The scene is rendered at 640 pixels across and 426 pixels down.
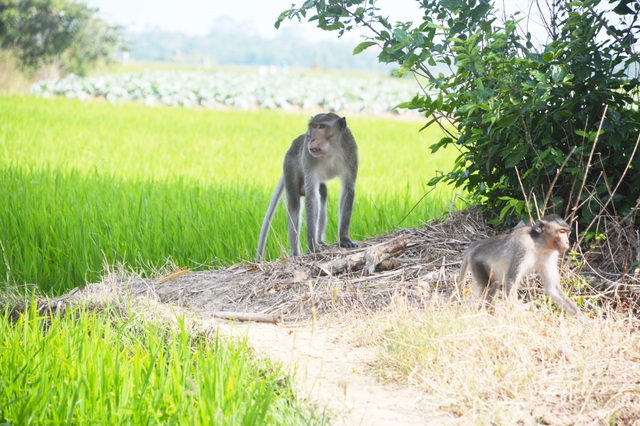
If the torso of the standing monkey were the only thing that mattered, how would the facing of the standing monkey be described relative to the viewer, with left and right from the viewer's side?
facing the viewer and to the right of the viewer

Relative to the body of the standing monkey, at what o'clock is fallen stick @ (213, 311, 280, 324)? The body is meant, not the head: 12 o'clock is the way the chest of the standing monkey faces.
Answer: The fallen stick is roughly at 2 o'clock from the standing monkey.

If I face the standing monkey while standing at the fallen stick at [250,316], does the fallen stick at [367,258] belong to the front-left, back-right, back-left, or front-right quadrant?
front-right

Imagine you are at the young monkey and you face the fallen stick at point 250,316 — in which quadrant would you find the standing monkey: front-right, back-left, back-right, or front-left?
front-right

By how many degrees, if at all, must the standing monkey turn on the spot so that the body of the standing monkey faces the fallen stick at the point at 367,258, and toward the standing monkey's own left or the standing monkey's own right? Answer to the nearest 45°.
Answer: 0° — it already faces it
